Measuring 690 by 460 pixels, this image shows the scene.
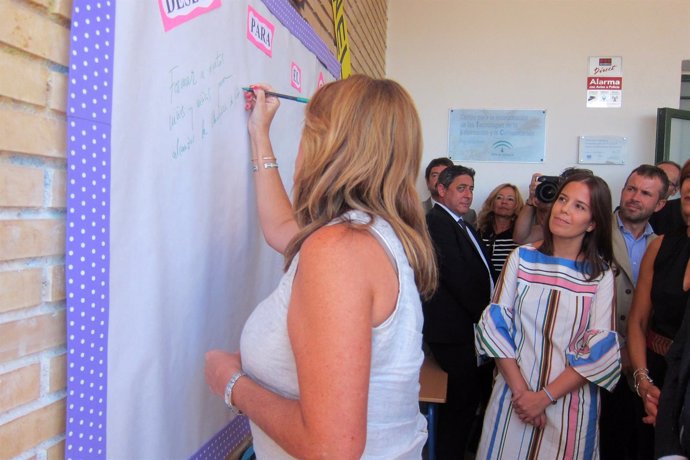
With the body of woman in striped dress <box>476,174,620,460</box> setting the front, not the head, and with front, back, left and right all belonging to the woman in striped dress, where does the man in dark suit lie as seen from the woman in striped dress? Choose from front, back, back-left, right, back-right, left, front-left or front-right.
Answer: back-right

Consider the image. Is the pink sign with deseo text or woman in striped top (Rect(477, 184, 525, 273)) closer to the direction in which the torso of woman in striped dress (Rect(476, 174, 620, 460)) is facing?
the pink sign with deseo text

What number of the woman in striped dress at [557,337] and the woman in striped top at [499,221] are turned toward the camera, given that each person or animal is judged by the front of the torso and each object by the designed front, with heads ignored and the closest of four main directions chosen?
2

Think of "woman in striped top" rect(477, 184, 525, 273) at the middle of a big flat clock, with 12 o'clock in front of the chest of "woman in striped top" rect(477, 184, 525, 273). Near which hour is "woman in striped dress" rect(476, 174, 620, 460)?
"woman in striped dress" rect(476, 174, 620, 460) is roughly at 12 o'clock from "woman in striped top" rect(477, 184, 525, 273).

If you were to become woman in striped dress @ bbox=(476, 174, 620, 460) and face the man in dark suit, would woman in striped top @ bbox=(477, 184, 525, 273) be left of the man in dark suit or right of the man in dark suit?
right

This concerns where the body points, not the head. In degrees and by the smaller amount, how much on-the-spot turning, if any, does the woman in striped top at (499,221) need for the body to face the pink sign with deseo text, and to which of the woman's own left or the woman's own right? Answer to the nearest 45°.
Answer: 0° — they already face it

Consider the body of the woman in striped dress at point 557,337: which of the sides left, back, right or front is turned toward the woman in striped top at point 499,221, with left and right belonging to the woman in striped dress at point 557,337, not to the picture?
back

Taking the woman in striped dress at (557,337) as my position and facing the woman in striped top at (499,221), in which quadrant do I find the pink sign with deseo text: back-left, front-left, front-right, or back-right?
back-left

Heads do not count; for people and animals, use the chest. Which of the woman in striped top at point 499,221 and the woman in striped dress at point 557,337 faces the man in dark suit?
the woman in striped top at point 499,221

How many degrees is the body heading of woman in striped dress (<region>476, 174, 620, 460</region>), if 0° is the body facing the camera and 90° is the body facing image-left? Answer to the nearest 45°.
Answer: approximately 0°

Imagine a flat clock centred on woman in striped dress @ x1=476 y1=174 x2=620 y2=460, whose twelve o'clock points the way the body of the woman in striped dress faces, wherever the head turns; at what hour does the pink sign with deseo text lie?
The pink sign with deseo text is roughly at 1 o'clock from the woman in striped dress.
